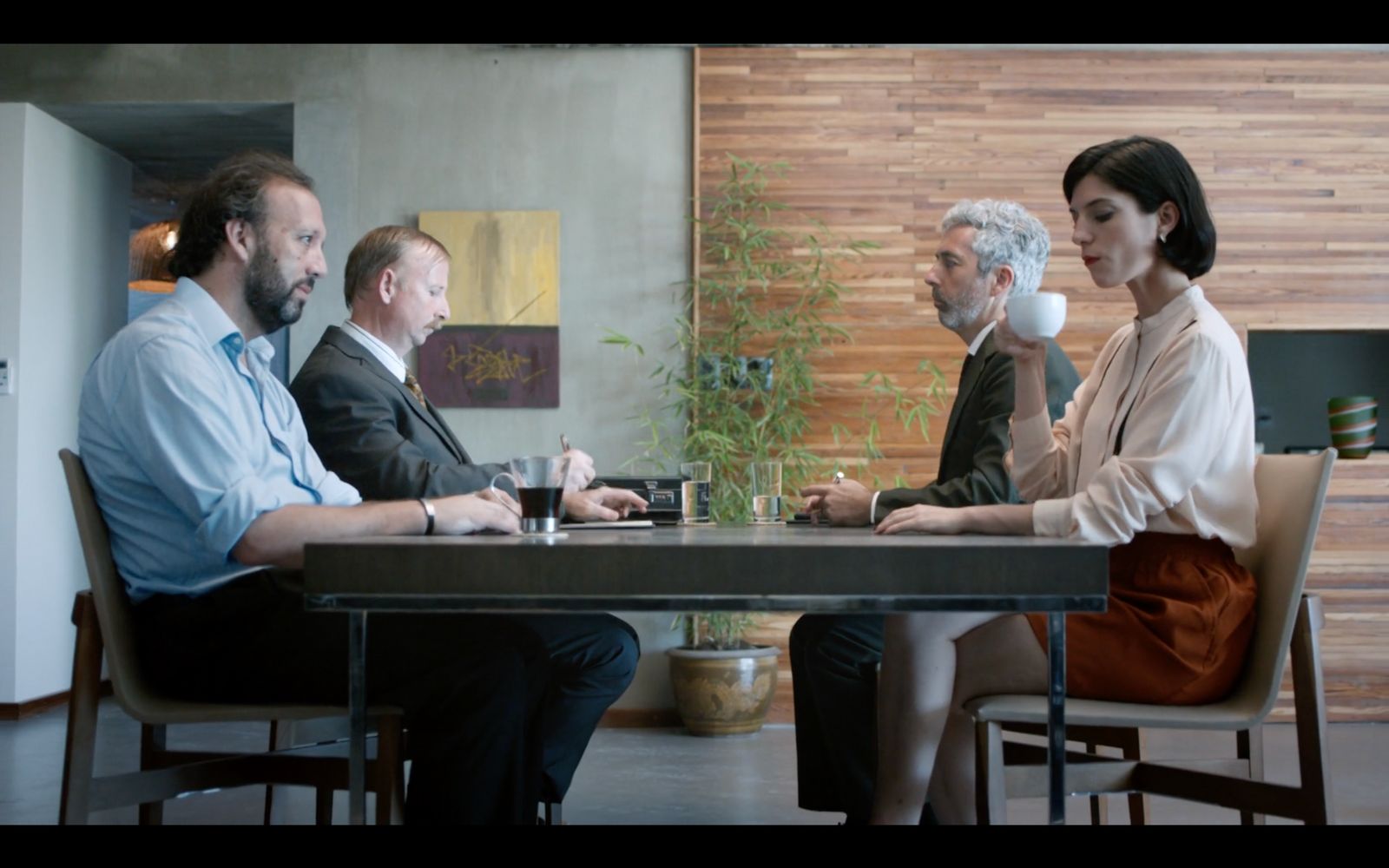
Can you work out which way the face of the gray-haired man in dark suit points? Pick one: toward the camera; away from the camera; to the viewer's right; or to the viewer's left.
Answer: to the viewer's left

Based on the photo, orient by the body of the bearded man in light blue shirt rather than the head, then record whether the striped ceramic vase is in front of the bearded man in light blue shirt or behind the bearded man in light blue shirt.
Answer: in front

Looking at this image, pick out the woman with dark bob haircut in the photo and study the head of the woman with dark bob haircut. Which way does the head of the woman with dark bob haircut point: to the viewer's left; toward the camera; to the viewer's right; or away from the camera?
to the viewer's left

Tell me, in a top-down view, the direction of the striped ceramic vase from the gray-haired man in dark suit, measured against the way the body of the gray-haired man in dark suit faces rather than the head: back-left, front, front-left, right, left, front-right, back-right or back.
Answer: back-right

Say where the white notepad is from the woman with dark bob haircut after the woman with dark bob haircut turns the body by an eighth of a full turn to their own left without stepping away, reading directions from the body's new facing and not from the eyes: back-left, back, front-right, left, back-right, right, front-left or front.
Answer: front-right

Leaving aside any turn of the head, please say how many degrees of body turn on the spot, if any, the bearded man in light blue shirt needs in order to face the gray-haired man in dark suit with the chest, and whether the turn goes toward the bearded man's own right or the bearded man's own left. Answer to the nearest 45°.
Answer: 0° — they already face them

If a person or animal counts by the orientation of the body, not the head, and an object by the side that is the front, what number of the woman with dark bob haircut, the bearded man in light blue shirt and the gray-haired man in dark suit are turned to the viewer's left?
2

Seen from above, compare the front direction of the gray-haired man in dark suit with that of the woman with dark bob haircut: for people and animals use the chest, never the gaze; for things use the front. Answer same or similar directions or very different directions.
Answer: same or similar directions

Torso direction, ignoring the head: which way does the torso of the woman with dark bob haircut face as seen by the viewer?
to the viewer's left

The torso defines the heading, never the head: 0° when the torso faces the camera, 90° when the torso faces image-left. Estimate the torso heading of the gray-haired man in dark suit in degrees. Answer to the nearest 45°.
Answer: approximately 90°

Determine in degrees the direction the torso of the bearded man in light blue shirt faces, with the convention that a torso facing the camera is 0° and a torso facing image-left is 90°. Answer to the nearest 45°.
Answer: approximately 270°

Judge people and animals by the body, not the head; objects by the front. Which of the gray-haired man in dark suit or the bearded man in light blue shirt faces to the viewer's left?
the gray-haired man in dark suit

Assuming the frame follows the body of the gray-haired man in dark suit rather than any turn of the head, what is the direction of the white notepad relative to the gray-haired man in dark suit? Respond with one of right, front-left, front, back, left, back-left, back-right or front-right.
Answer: front-left

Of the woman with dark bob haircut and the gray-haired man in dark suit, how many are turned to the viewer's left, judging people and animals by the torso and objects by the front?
2

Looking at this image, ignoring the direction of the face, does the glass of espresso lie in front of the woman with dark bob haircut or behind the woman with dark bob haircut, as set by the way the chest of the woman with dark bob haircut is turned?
in front
